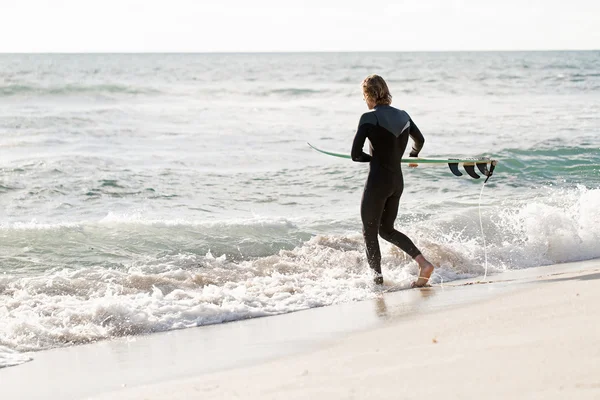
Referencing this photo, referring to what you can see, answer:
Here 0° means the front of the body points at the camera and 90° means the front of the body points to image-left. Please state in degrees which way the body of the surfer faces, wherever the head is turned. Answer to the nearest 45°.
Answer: approximately 135°
